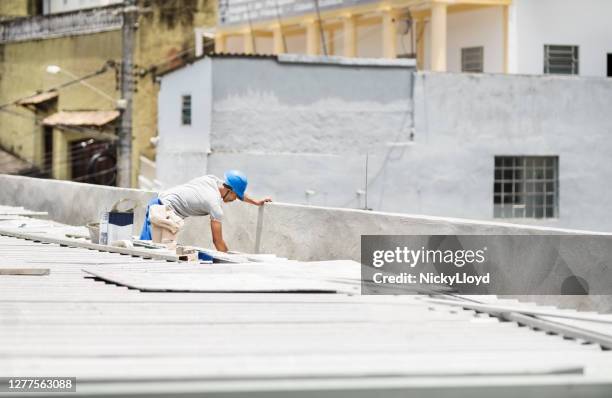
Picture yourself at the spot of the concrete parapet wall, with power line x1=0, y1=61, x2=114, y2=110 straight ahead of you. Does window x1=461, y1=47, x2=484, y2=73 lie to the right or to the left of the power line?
right

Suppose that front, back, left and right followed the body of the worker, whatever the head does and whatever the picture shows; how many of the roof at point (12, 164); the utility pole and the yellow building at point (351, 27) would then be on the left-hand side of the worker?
3

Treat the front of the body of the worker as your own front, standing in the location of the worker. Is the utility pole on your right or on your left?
on your left

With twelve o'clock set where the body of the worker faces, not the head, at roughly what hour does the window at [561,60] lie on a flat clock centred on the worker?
The window is roughly at 10 o'clock from the worker.

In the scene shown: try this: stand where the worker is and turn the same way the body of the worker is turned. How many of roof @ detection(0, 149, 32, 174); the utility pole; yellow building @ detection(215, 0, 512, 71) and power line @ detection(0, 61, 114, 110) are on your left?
4

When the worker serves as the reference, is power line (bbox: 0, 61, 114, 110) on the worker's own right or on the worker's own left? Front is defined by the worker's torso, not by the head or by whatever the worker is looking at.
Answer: on the worker's own left

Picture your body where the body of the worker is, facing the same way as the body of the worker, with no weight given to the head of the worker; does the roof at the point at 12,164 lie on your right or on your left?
on your left

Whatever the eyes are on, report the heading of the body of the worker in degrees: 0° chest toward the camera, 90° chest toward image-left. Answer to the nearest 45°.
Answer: approximately 270°

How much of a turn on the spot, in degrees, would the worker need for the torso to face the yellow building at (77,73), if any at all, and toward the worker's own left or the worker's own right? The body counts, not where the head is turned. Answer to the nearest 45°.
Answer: approximately 90° to the worker's own left

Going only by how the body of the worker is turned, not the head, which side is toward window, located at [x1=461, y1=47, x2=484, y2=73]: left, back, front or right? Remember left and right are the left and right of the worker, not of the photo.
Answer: left
